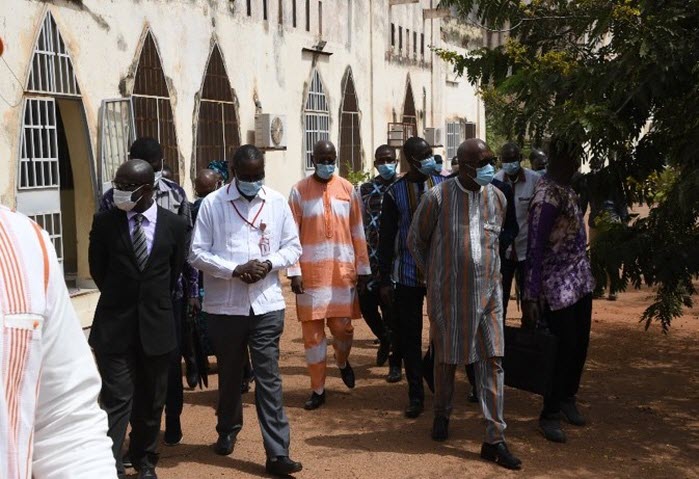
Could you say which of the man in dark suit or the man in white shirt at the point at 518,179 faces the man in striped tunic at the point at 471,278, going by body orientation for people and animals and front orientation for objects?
the man in white shirt

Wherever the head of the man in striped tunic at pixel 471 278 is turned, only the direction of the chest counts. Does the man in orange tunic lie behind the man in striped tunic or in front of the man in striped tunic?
behind

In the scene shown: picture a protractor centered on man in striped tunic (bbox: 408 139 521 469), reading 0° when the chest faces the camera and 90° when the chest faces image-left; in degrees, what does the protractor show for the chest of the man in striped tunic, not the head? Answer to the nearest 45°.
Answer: approximately 315°

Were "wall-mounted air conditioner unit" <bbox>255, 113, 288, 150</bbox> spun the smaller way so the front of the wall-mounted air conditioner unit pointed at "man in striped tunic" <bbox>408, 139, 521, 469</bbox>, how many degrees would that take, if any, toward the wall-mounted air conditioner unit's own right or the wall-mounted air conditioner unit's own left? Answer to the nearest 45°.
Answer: approximately 45° to the wall-mounted air conditioner unit's own right

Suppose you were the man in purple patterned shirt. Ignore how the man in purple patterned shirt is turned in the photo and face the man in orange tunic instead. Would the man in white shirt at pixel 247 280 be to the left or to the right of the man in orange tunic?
left

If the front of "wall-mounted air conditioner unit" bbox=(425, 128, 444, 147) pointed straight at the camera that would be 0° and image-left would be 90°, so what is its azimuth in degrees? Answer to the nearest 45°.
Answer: approximately 315°

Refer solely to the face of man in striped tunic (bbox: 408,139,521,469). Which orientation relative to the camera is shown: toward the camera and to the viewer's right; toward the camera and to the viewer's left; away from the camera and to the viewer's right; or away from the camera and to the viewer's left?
toward the camera and to the viewer's right

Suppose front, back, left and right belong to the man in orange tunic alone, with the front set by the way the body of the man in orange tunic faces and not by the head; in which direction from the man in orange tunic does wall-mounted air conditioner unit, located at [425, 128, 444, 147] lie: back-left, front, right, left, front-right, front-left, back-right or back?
back
